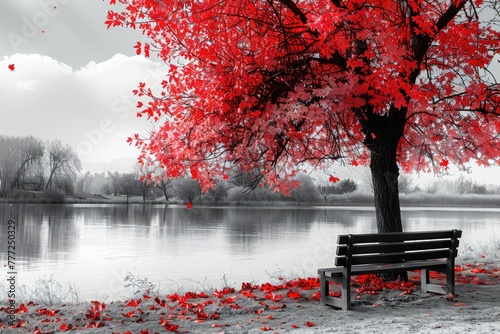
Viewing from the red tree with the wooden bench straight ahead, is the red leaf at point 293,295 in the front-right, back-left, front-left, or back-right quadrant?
front-right

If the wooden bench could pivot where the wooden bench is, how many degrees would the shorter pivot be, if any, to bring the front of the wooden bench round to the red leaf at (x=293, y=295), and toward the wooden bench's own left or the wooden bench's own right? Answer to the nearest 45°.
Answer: approximately 45° to the wooden bench's own left

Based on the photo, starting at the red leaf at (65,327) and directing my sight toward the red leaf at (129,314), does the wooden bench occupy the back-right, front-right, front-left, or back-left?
front-right

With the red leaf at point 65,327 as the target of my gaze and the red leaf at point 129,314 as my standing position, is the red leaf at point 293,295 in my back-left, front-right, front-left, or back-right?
back-left

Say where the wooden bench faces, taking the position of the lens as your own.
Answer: facing away from the viewer and to the left of the viewer

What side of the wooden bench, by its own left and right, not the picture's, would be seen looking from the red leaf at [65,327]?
left

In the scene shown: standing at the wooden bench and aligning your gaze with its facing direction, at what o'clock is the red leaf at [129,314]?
The red leaf is roughly at 10 o'clock from the wooden bench.
